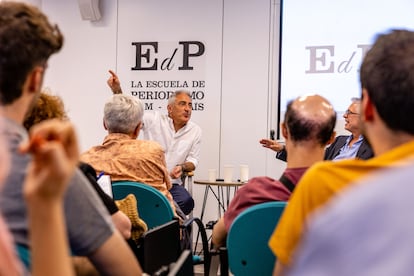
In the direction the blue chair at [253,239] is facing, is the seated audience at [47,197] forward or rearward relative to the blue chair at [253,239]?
rearward

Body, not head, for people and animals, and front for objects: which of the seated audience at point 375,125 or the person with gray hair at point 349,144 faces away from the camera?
the seated audience

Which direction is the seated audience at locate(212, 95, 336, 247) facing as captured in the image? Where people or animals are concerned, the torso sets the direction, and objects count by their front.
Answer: away from the camera

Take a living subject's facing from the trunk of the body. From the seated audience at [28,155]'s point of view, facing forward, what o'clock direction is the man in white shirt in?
The man in white shirt is roughly at 11 o'clock from the seated audience.

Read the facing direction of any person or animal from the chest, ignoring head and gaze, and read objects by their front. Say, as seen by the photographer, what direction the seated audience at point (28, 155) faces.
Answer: facing away from the viewer and to the right of the viewer

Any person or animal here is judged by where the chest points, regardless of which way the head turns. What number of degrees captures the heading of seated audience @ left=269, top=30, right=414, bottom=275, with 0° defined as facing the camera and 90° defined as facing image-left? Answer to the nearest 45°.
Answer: approximately 180°

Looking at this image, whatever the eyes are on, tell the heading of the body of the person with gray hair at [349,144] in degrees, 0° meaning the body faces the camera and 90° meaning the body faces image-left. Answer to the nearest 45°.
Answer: approximately 45°

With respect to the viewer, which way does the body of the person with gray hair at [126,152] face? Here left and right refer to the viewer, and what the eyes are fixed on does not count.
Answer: facing away from the viewer

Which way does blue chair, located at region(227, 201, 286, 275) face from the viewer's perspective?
away from the camera

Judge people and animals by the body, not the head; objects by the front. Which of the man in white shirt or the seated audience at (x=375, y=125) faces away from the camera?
the seated audience
